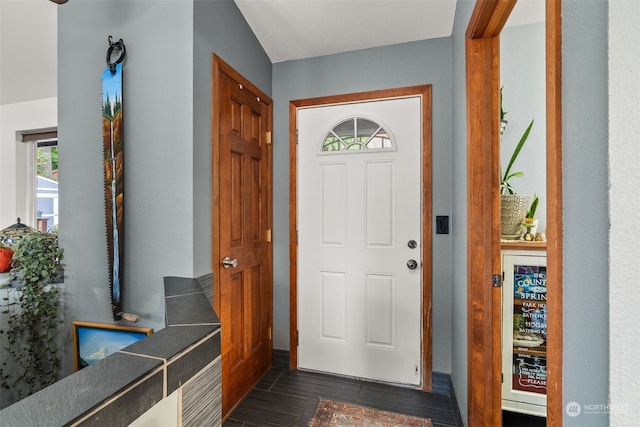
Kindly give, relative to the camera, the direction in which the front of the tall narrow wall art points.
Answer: facing the viewer

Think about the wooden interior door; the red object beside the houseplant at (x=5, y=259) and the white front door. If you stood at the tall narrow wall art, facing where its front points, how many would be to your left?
2

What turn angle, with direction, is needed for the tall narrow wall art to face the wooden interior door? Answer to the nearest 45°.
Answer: approximately 90° to its left
